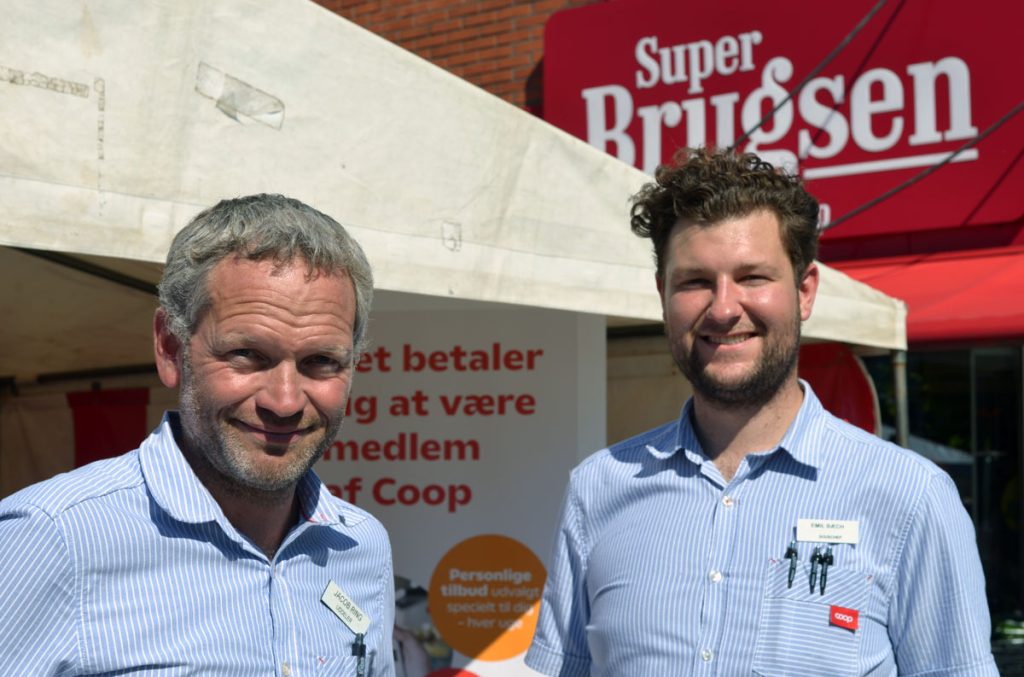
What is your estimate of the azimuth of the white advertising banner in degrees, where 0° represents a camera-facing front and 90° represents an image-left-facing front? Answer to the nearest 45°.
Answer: approximately 0°

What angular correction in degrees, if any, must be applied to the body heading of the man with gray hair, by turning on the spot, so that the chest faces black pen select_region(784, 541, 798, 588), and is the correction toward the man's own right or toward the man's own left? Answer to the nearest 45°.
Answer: approximately 45° to the man's own left

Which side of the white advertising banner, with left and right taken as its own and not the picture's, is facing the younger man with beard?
front

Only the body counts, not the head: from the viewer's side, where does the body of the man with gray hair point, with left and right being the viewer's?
facing the viewer and to the right of the viewer

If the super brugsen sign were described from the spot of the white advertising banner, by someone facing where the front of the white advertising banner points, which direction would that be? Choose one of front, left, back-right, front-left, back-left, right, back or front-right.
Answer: back-left

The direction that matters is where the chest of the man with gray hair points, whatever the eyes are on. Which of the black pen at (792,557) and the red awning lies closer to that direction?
the black pen

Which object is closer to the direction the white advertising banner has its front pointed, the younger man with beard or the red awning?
the younger man with beard

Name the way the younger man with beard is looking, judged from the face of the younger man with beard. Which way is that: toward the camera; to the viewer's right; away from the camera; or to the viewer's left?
toward the camera

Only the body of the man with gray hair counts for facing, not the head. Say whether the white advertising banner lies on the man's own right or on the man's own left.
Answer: on the man's own left

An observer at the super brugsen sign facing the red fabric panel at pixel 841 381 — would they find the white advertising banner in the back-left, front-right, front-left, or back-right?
front-right

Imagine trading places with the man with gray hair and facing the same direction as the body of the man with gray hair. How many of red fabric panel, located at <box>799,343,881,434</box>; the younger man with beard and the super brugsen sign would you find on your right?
0

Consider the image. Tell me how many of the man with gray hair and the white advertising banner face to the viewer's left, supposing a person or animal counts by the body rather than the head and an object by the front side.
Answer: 0
